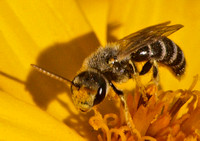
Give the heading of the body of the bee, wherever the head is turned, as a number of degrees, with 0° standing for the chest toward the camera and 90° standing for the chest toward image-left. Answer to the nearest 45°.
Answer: approximately 45°
